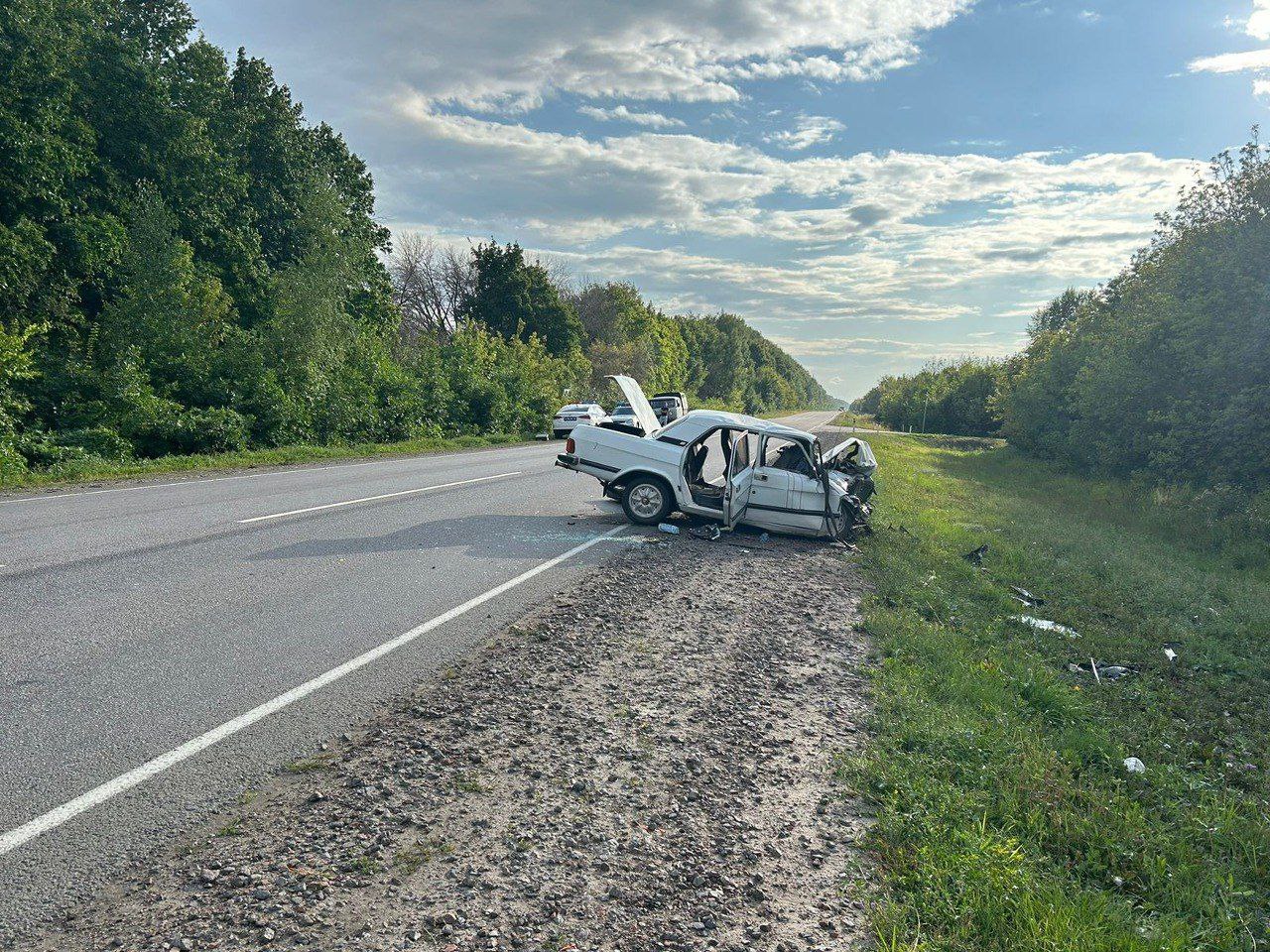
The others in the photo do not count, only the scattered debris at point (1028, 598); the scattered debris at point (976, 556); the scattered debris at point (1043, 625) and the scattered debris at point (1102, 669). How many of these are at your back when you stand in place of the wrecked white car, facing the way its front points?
0

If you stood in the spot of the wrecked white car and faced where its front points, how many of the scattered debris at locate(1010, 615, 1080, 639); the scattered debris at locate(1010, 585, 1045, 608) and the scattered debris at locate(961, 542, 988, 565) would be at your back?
0

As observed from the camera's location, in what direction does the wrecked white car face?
facing to the right of the viewer

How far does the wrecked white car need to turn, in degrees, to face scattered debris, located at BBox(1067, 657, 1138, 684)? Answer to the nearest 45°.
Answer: approximately 45° to its right

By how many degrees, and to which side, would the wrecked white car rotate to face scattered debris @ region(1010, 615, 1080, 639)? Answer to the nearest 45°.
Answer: approximately 45° to its right

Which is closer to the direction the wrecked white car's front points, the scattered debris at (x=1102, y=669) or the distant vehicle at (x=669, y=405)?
the scattered debris

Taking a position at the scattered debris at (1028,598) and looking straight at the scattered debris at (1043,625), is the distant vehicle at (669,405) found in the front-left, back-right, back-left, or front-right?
back-right

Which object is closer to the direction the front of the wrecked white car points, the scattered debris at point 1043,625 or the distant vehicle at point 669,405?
the scattered debris

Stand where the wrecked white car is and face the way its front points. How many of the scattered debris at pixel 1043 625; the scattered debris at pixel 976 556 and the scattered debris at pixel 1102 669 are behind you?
0

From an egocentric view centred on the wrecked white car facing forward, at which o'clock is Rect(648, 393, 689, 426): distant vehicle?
The distant vehicle is roughly at 9 o'clock from the wrecked white car.

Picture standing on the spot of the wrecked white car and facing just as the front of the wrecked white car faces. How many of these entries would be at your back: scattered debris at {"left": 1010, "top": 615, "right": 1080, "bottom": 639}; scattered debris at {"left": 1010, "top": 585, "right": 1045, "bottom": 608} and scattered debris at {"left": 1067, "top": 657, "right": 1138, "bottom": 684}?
0

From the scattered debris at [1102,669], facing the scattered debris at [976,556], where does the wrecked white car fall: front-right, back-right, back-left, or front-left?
front-left

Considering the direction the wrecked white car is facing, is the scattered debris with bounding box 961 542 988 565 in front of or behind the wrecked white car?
in front
